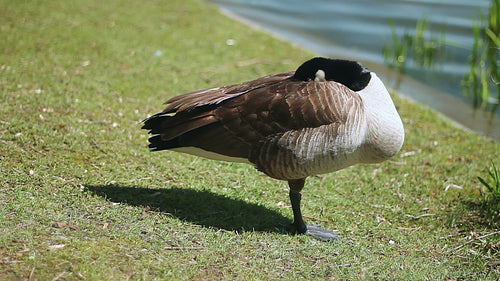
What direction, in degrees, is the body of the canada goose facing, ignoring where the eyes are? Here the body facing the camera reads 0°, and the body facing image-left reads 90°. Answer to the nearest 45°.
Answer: approximately 270°

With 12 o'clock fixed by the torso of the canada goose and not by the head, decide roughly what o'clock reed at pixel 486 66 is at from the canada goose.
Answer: The reed is roughly at 10 o'clock from the canada goose.
